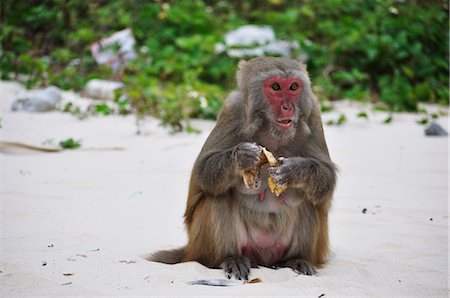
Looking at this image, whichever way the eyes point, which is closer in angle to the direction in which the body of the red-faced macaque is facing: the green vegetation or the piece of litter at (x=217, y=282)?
the piece of litter

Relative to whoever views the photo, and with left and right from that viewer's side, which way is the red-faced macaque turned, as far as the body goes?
facing the viewer

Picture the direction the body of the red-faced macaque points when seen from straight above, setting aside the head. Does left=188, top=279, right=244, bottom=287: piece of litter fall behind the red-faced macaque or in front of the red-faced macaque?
in front

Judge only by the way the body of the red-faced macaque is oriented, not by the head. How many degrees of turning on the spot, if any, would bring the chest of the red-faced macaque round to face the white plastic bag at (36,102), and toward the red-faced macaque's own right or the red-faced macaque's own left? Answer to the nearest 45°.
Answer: approximately 135° to the red-faced macaque's own right

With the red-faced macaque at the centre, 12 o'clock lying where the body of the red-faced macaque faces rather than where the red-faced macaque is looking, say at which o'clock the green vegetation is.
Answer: The green vegetation is roughly at 5 o'clock from the red-faced macaque.
